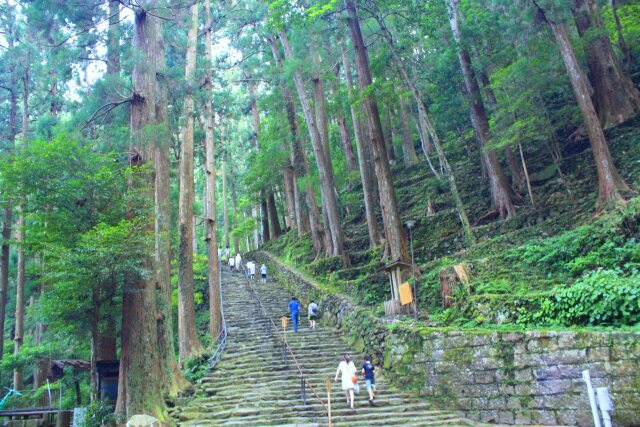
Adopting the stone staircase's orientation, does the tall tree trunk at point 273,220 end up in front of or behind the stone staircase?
behind

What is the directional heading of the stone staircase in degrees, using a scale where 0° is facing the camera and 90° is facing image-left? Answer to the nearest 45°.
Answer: approximately 0°

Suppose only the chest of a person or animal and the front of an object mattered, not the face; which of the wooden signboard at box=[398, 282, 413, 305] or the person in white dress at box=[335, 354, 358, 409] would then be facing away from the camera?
the person in white dress

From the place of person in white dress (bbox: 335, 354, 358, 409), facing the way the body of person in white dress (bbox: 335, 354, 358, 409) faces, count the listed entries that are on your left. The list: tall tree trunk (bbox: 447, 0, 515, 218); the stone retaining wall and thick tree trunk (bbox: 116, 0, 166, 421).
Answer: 1

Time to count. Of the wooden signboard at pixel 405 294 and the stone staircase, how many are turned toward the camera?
2

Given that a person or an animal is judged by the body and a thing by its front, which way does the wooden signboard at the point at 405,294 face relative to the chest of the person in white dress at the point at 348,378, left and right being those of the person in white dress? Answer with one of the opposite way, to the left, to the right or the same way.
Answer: the opposite way

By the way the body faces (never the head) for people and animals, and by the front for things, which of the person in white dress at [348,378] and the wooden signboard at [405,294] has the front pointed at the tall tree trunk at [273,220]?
the person in white dress

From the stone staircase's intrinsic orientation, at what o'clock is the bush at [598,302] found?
The bush is roughly at 10 o'clock from the stone staircase.

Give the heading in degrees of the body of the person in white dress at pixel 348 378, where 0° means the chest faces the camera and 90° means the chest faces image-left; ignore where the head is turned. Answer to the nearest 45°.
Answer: approximately 180°

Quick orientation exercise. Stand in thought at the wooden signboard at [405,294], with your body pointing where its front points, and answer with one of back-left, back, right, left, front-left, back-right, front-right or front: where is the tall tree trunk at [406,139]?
back
